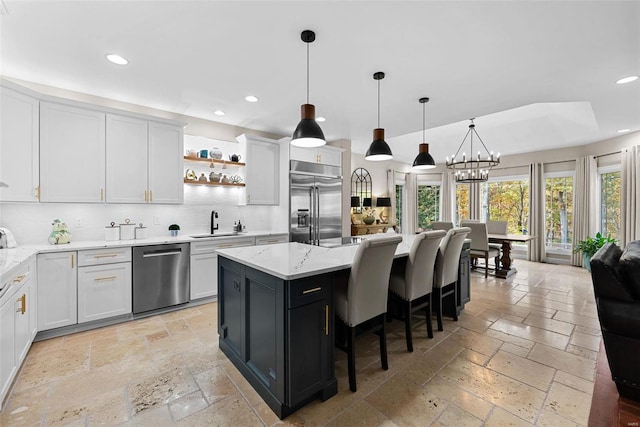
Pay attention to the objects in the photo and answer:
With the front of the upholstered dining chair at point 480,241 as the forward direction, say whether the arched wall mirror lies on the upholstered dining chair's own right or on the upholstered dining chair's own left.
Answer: on the upholstered dining chair's own left

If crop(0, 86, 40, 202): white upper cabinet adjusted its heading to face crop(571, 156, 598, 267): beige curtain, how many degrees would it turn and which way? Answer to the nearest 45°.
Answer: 0° — it already faces it

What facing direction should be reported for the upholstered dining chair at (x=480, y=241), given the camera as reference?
facing away from the viewer and to the right of the viewer

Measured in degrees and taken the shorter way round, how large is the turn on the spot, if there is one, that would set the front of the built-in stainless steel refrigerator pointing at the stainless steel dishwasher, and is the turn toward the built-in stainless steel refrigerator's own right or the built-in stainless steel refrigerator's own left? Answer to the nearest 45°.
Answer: approximately 90° to the built-in stainless steel refrigerator's own right

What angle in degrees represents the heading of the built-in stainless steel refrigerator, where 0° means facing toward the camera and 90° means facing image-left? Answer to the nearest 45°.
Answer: approximately 315°

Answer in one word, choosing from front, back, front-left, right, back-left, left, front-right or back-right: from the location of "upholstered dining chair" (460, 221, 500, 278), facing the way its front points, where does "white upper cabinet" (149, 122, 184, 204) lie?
back

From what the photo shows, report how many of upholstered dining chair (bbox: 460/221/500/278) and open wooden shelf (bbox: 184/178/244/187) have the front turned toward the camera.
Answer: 1

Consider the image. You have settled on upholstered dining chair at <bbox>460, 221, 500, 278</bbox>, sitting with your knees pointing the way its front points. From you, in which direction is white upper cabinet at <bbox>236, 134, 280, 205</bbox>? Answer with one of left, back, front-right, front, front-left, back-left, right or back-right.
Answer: back

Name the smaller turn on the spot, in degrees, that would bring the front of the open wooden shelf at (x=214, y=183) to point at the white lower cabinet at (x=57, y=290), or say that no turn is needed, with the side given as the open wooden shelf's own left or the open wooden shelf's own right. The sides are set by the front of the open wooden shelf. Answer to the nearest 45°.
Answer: approximately 45° to the open wooden shelf's own right

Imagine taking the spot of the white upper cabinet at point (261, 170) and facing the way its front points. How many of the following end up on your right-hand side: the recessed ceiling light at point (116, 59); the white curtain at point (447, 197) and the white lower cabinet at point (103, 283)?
2
